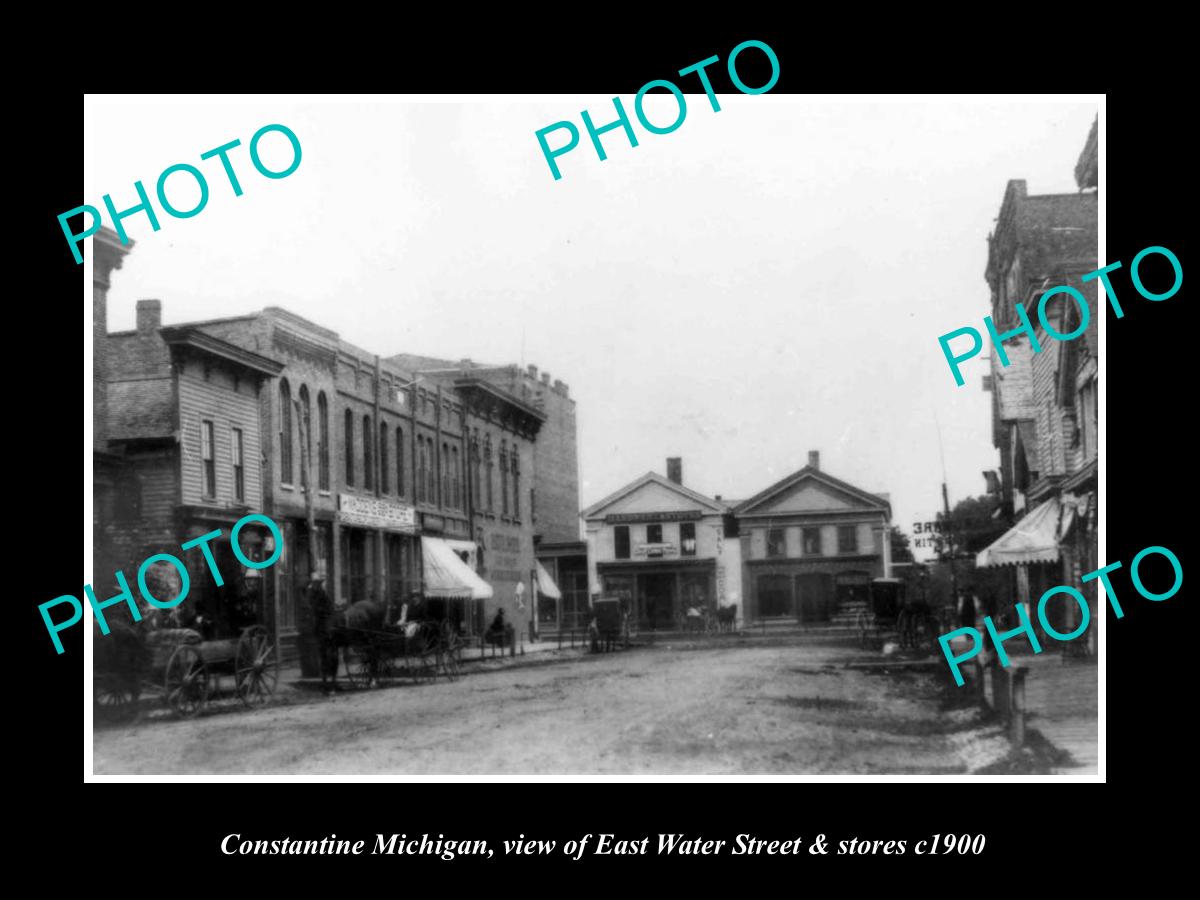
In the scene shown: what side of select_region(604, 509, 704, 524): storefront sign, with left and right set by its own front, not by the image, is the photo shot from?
front

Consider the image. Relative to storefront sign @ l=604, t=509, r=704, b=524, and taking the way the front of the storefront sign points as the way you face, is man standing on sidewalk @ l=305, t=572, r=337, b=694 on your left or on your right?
on your right
